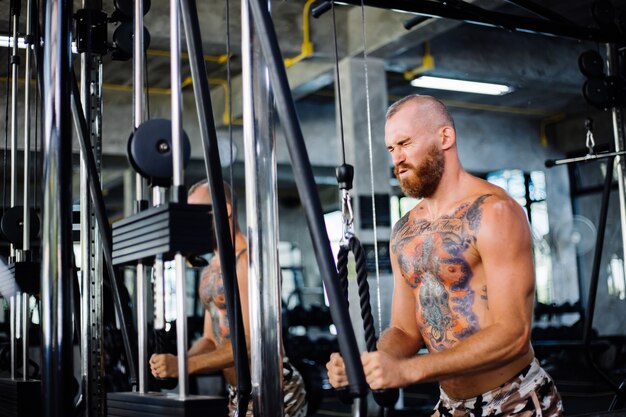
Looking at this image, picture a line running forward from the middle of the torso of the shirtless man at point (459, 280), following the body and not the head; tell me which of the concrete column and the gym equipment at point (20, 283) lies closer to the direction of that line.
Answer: the gym equipment

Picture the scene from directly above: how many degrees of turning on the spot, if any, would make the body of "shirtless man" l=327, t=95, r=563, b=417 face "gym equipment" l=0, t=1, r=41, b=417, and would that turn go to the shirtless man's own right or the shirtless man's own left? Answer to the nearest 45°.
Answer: approximately 45° to the shirtless man's own right

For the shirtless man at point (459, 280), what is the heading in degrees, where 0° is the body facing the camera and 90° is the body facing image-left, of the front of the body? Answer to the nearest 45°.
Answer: approximately 45°

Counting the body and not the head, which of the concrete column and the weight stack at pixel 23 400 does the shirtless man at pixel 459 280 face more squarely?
the weight stack

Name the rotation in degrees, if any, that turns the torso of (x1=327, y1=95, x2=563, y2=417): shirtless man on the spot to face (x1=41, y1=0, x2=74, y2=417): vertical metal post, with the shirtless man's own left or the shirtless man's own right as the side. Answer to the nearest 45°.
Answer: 0° — they already face it

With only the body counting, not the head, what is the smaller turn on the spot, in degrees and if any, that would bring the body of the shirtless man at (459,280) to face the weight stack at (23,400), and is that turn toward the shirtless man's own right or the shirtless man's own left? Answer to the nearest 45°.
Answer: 0° — they already face it

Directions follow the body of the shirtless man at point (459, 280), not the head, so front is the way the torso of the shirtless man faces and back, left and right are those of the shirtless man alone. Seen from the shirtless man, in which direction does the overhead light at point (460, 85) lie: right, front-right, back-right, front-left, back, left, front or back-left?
back-right

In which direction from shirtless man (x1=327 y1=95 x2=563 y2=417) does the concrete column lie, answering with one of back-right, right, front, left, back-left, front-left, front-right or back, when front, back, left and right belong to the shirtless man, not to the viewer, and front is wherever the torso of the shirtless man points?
back-right

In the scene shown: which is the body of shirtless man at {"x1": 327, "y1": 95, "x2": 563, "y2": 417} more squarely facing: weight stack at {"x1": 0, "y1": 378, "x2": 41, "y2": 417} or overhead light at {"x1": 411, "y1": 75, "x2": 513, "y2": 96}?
the weight stack
